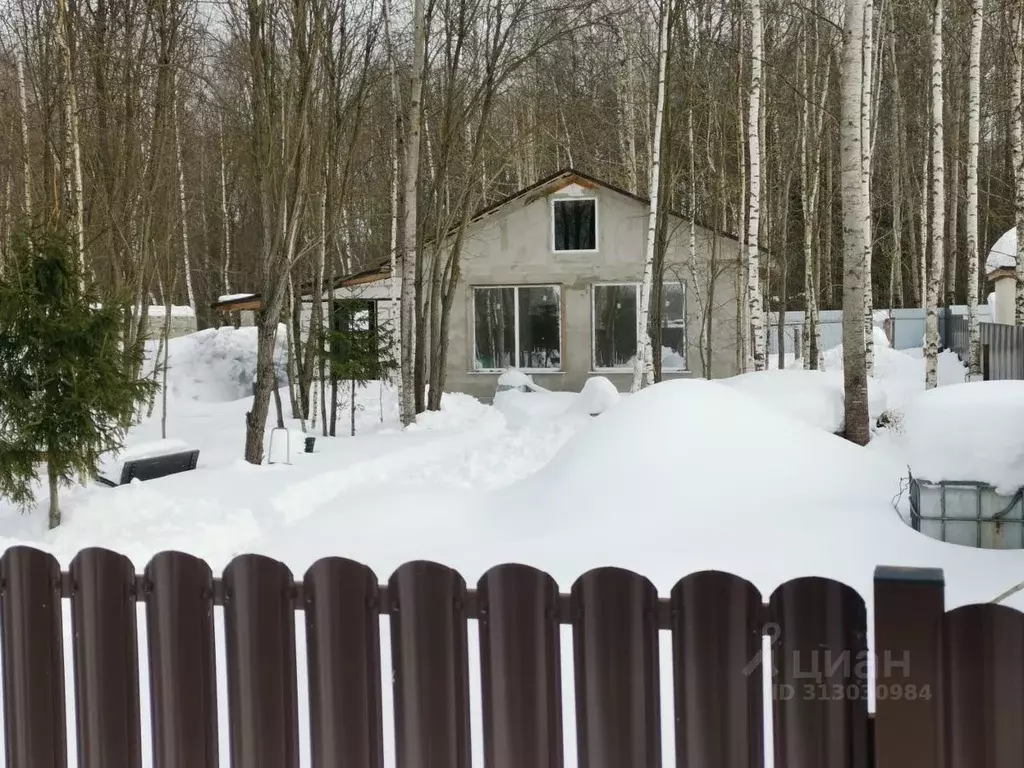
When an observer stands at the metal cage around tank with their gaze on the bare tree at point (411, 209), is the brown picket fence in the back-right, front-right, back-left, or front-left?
back-left

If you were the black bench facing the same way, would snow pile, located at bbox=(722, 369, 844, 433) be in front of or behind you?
behind

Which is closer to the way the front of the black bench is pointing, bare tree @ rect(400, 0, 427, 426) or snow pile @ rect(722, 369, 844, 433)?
the bare tree

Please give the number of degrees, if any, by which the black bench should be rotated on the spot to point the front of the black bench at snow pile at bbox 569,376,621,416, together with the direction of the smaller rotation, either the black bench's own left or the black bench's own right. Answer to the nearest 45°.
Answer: approximately 90° to the black bench's own right

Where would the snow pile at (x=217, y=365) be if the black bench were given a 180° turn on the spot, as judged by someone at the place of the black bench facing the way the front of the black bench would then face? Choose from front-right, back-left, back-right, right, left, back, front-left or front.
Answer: back-left

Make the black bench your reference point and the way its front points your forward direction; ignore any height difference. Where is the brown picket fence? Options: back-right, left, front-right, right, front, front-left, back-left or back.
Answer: back-left

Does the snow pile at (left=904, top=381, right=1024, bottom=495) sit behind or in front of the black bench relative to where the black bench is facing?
behind

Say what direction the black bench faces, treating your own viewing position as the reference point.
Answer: facing away from the viewer and to the left of the viewer

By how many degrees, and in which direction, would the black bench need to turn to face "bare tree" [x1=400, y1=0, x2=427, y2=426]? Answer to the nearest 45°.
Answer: approximately 90° to its right

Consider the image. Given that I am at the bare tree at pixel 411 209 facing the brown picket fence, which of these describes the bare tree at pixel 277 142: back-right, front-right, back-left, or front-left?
front-right

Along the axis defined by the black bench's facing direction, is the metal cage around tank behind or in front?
behind
